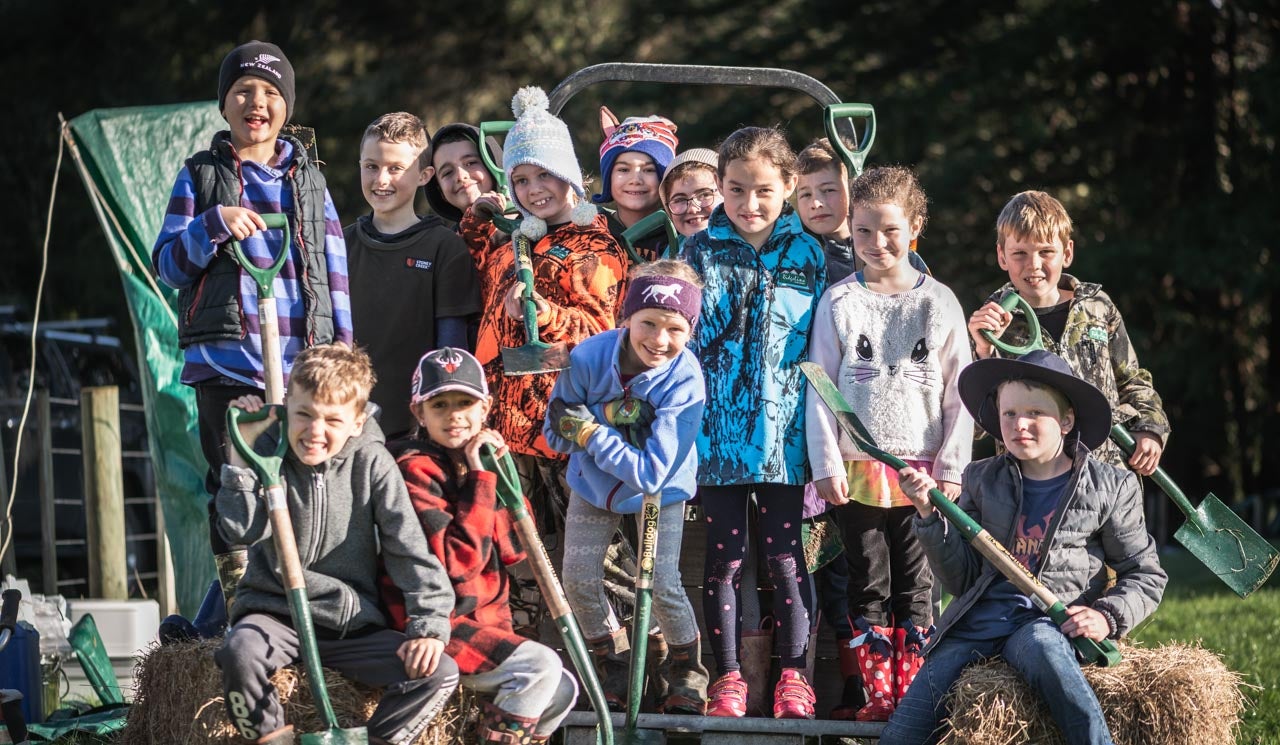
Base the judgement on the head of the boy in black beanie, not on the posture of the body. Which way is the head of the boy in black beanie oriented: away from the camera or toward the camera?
toward the camera

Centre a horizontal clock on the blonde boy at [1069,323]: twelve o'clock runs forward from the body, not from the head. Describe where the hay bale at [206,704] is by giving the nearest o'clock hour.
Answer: The hay bale is roughly at 2 o'clock from the blonde boy.

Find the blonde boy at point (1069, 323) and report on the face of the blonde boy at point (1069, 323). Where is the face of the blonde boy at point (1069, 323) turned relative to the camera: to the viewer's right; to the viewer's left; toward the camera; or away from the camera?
toward the camera

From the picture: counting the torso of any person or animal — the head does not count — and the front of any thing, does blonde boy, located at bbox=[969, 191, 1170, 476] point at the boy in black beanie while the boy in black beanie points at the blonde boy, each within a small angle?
no

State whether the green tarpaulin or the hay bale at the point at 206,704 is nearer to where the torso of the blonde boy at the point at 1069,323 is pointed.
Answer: the hay bale

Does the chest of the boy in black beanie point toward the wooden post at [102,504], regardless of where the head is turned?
no

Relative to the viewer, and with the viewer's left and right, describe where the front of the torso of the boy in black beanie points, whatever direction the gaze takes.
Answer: facing the viewer

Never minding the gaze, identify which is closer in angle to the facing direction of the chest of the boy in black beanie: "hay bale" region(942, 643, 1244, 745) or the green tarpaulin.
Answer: the hay bale

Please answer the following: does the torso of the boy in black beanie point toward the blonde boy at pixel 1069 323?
no

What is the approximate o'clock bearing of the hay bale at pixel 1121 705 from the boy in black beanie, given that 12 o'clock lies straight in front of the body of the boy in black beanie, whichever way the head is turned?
The hay bale is roughly at 10 o'clock from the boy in black beanie.

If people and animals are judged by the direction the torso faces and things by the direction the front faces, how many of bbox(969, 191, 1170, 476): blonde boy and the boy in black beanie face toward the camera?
2

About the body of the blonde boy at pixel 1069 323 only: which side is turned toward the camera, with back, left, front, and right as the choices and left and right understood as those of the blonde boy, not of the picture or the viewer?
front

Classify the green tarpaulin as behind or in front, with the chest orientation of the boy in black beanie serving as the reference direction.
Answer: behind
